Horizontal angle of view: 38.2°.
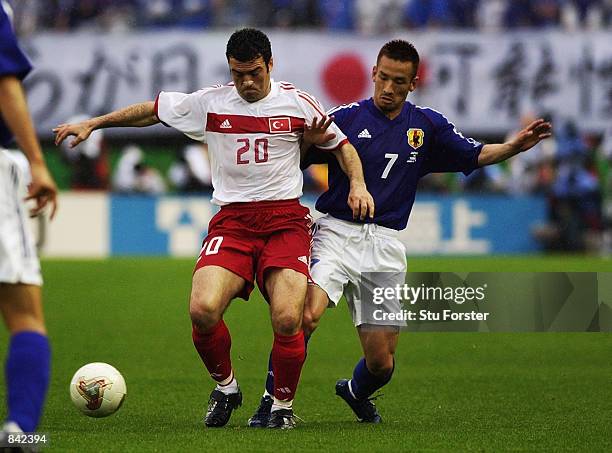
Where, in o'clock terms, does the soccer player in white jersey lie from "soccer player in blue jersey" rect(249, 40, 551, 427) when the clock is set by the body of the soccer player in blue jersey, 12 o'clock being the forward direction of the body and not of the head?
The soccer player in white jersey is roughly at 2 o'clock from the soccer player in blue jersey.

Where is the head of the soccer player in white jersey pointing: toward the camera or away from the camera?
toward the camera

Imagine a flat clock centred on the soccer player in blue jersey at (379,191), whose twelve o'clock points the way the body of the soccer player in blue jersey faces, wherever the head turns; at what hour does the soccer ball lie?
The soccer ball is roughly at 2 o'clock from the soccer player in blue jersey.

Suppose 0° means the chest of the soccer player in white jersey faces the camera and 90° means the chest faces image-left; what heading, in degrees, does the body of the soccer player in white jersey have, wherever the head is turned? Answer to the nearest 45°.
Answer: approximately 0°

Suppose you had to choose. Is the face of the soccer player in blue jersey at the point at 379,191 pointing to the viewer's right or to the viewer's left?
to the viewer's left

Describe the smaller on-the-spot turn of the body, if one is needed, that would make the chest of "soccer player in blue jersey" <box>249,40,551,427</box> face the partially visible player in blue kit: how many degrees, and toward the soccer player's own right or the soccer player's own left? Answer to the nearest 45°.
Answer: approximately 45° to the soccer player's own right

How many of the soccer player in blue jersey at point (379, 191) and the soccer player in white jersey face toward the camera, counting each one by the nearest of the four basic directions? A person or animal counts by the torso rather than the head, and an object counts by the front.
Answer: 2

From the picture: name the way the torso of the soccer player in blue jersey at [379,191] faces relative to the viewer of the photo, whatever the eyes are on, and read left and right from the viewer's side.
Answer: facing the viewer

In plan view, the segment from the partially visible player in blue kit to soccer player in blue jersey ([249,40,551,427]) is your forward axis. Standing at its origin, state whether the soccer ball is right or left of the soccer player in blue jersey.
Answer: left

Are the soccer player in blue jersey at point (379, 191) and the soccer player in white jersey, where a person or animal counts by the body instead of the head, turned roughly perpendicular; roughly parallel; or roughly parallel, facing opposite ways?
roughly parallel
